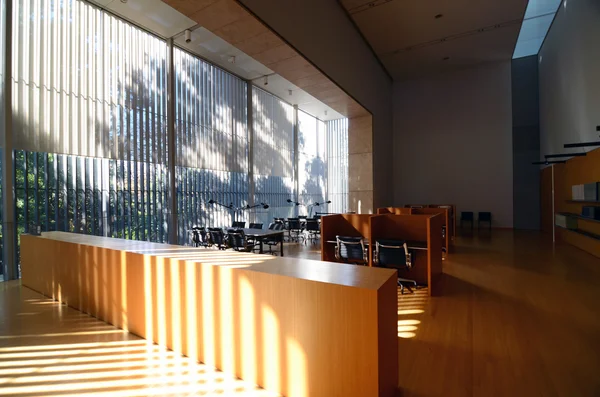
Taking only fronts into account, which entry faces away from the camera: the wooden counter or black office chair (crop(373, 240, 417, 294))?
the black office chair

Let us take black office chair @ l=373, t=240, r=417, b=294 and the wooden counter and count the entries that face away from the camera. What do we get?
1

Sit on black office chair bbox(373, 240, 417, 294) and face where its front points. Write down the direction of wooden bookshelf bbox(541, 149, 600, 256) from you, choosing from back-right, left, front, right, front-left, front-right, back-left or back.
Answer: front-right

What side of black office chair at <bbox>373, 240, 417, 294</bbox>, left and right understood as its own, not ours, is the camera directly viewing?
back

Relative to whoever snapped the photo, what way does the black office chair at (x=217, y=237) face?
facing away from the viewer and to the right of the viewer

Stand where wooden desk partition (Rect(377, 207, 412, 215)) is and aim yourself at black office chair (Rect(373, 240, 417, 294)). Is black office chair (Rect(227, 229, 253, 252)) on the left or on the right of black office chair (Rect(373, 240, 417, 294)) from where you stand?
right

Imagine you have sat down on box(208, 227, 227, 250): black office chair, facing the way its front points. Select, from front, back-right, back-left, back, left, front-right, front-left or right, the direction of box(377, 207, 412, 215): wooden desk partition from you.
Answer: front-right

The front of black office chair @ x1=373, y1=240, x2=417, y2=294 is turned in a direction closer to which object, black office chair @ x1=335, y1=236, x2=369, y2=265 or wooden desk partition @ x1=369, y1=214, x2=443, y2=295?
the wooden desk partition

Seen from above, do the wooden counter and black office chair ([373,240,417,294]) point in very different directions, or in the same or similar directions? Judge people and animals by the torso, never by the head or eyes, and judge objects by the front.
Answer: very different directions

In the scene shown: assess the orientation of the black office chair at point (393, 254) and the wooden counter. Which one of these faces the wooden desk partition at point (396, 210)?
the black office chair

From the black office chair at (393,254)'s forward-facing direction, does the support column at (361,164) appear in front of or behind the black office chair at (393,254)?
in front

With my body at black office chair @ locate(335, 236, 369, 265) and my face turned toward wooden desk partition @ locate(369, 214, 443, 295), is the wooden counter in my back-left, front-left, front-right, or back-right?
back-right
